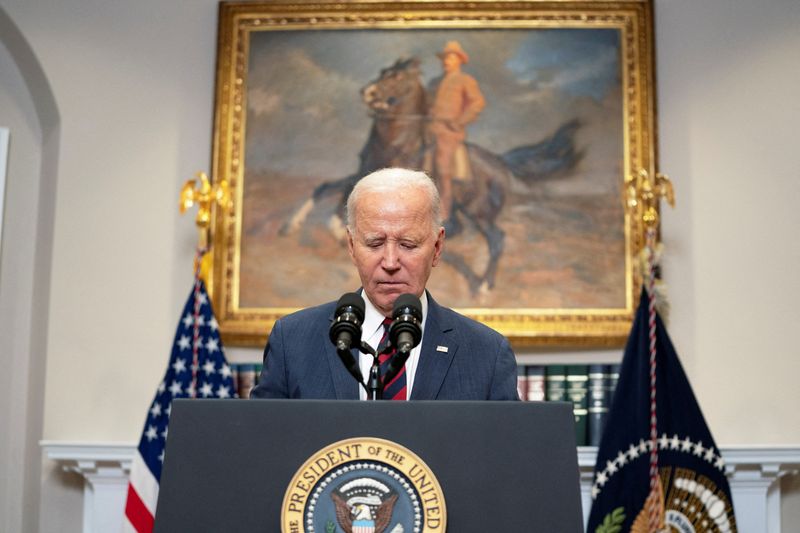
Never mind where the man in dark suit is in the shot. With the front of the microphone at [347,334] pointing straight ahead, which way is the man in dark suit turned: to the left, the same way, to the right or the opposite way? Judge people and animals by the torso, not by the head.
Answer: the opposite way

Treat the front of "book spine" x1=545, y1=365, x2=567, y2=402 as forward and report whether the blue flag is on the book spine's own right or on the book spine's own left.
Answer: on the book spine's own left

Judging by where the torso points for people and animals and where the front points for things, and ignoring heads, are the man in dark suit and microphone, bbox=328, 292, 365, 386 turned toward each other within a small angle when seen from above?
yes

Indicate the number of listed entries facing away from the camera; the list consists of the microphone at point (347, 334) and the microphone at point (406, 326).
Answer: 2

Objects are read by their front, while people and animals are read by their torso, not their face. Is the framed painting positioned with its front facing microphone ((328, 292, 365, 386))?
yes

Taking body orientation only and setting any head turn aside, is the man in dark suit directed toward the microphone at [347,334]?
yes

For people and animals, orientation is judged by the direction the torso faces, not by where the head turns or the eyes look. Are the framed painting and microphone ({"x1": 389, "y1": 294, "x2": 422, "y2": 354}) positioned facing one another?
yes

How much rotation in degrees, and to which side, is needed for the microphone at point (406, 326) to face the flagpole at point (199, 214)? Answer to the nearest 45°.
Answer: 0° — it already faces it

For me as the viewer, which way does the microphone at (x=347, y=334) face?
facing away from the viewer

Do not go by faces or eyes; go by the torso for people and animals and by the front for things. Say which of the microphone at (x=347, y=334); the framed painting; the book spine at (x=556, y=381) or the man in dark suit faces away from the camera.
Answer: the microphone
